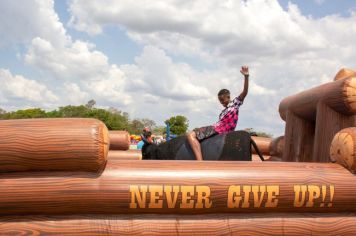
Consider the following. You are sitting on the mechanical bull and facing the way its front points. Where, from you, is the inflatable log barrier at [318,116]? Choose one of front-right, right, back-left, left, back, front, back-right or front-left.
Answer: back

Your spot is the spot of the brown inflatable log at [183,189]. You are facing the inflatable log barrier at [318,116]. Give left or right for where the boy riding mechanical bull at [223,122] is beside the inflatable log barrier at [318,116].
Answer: left

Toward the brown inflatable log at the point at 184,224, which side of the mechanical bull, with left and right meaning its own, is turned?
left

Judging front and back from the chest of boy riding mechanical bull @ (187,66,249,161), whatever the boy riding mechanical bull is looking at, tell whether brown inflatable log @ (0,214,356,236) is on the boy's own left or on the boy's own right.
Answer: on the boy's own left

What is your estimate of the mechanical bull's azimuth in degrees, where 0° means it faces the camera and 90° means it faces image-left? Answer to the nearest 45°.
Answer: approximately 90°

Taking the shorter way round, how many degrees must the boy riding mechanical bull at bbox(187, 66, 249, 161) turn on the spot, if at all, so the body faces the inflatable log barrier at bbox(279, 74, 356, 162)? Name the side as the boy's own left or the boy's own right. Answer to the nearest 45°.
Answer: approximately 135° to the boy's own left

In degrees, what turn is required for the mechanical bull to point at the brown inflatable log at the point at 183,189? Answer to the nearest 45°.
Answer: approximately 90° to its left

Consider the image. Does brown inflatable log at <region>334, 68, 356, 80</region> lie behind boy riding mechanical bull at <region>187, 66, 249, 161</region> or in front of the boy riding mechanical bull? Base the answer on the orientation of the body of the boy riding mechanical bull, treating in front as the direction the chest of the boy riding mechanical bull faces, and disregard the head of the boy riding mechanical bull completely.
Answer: behind

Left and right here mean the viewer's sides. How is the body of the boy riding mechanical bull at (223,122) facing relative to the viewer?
facing to the left of the viewer

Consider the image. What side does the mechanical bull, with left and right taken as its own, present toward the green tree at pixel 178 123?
right

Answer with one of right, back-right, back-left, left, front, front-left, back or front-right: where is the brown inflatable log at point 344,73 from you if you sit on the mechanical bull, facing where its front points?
back
